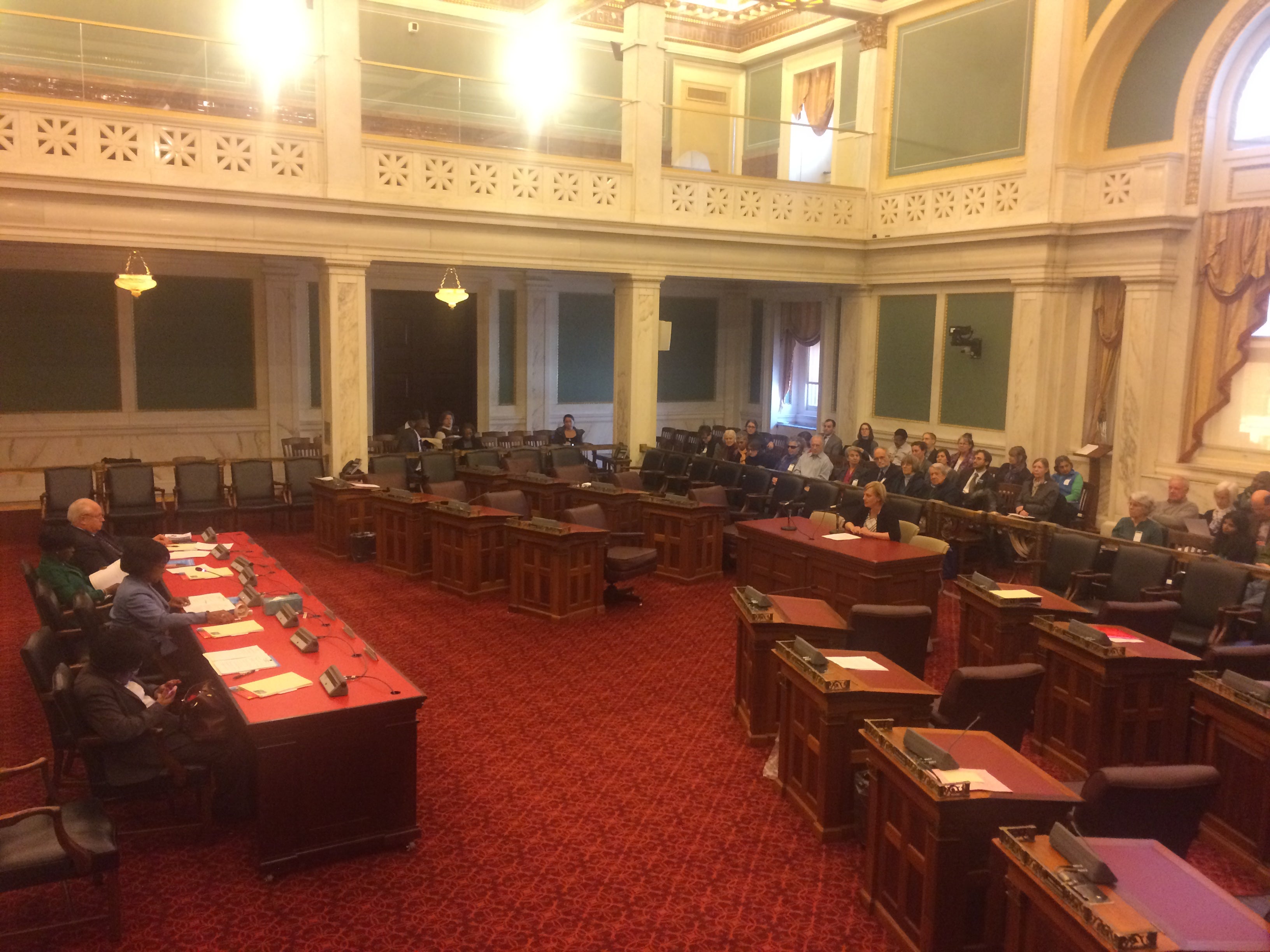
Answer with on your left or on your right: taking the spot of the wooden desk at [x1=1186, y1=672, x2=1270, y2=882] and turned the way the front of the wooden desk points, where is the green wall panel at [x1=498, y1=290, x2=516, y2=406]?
on your right

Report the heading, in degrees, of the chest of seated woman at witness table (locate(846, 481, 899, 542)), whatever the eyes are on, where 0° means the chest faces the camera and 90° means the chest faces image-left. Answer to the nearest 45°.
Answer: approximately 45°

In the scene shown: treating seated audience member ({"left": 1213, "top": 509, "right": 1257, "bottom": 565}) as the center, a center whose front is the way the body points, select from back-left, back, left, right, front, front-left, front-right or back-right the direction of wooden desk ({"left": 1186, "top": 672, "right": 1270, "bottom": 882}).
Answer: front-left

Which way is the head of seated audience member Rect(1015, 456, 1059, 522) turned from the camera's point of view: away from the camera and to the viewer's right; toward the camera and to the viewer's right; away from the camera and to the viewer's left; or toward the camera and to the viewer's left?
toward the camera and to the viewer's left

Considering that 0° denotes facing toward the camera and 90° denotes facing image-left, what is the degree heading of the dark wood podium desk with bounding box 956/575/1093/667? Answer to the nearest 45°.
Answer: approximately 45°

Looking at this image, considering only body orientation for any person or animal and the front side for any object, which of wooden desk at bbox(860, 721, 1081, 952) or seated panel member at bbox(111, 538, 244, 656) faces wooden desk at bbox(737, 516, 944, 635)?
the seated panel member

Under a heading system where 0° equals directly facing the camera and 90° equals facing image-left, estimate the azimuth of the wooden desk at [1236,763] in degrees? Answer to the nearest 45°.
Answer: approximately 45°

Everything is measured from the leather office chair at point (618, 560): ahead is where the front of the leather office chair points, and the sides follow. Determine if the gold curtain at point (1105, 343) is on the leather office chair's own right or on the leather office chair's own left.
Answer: on the leather office chair's own left

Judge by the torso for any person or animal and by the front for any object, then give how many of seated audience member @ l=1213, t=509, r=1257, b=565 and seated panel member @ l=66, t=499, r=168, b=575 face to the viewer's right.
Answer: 1

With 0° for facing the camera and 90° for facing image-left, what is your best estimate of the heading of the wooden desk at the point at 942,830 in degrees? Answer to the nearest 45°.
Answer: approximately 45°

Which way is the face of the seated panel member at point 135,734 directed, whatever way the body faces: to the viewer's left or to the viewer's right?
to the viewer's right

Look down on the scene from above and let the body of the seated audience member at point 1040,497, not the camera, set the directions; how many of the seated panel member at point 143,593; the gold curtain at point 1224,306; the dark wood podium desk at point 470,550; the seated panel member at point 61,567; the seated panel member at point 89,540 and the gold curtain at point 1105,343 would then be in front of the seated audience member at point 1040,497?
4
